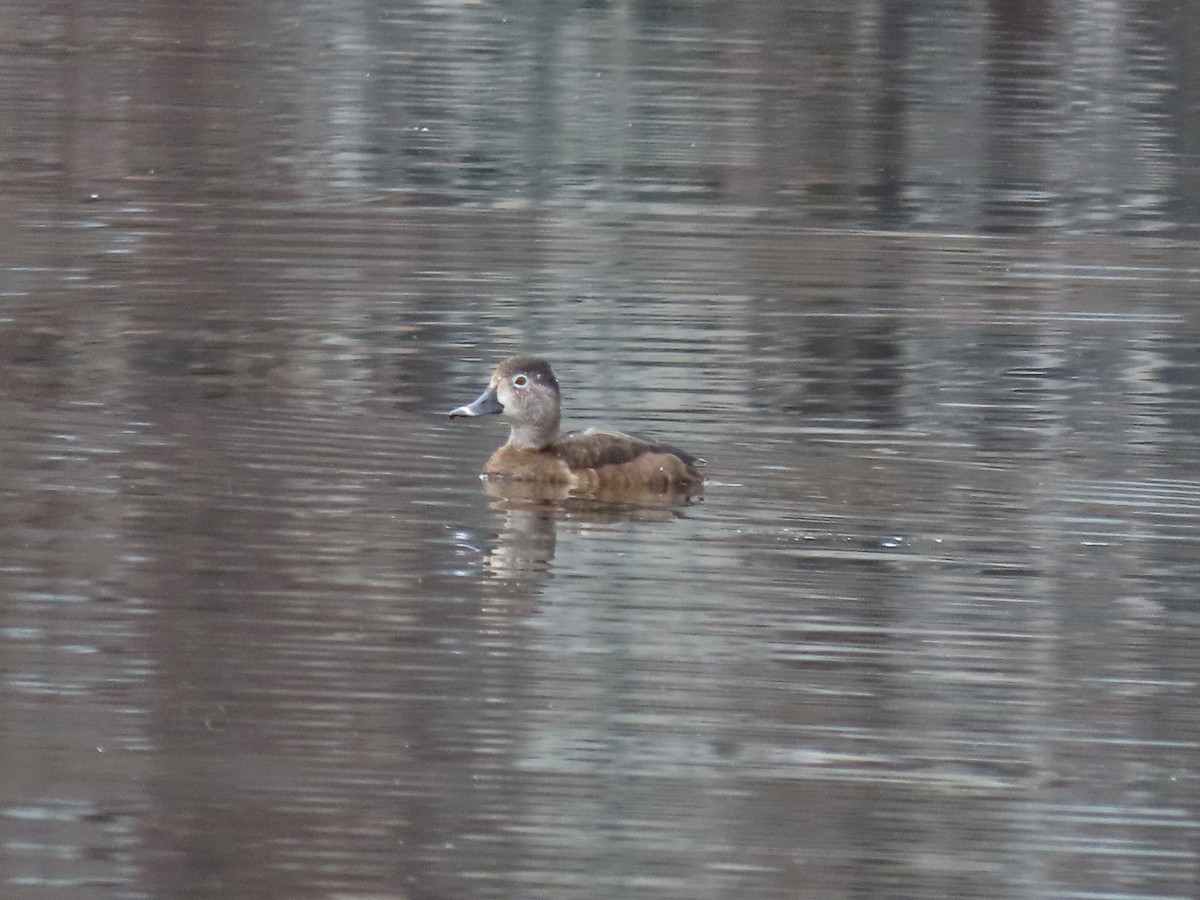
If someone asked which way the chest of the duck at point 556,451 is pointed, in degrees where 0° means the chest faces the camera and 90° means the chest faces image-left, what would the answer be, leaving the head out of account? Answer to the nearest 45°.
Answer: approximately 90°
